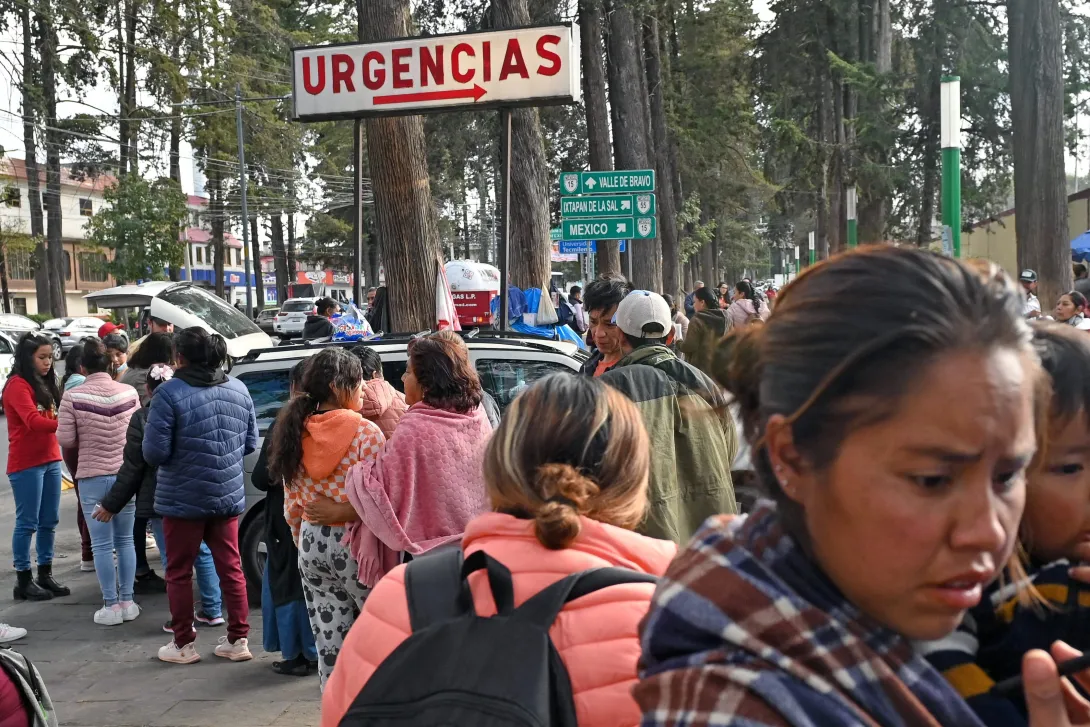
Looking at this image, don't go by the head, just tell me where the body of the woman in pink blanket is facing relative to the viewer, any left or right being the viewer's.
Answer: facing away from the viewer and to the left of the viewer

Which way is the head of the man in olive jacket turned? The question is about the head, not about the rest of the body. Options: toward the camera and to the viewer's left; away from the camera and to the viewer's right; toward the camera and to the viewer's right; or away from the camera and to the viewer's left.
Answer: away from the camera and to the viewer's left

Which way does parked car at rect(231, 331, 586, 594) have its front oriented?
to the viewer's right

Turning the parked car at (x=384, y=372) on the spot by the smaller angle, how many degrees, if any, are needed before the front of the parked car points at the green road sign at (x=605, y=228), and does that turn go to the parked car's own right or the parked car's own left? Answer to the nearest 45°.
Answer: approximately 90° to the parked car's own left

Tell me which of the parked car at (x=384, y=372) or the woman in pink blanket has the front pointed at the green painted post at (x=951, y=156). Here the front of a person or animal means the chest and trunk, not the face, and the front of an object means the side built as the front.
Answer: the parked car

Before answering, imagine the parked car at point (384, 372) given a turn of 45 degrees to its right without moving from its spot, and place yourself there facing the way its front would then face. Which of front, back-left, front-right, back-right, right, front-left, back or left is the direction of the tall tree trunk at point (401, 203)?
back-left

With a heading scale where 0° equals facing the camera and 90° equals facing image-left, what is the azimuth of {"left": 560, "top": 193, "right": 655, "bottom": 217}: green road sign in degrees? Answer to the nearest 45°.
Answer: approximately 0°

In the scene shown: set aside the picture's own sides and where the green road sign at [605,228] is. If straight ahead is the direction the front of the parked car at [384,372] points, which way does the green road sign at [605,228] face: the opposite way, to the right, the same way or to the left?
to the right

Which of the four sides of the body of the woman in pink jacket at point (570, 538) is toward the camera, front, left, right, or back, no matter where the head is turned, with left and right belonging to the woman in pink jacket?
back

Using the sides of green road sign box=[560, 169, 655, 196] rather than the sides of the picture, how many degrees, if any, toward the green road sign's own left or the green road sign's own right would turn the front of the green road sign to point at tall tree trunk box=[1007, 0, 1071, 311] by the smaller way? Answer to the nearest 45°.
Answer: approximately 45° to the green road sign's own left

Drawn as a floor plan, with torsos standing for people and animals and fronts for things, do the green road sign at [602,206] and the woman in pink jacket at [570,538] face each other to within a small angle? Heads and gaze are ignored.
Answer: yes

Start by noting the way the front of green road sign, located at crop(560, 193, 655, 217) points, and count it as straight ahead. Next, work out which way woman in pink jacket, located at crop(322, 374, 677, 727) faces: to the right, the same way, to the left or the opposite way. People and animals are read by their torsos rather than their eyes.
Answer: the opposite way

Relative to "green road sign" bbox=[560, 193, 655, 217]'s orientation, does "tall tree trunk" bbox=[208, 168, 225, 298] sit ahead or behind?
behind
